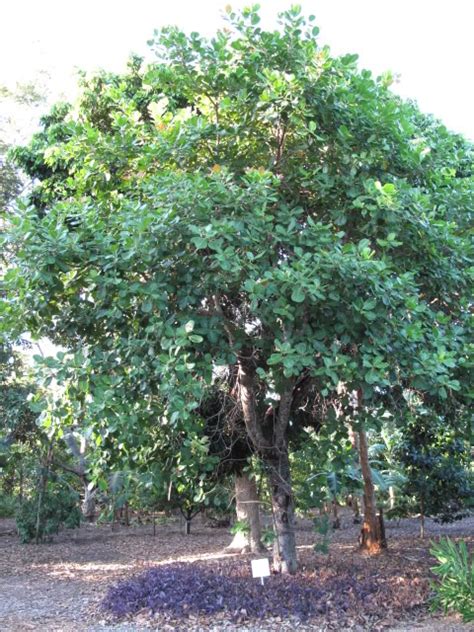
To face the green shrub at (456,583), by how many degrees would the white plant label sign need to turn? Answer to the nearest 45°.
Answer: approximately 90° to its left

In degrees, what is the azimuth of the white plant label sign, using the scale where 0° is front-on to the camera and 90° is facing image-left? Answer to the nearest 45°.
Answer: approximately 0°

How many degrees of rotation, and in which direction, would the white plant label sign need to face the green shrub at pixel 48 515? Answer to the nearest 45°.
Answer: approximately 135° to its right

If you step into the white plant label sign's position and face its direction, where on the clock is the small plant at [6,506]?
The small plant is roughly at 5 o'clock from the white plant label sign.
